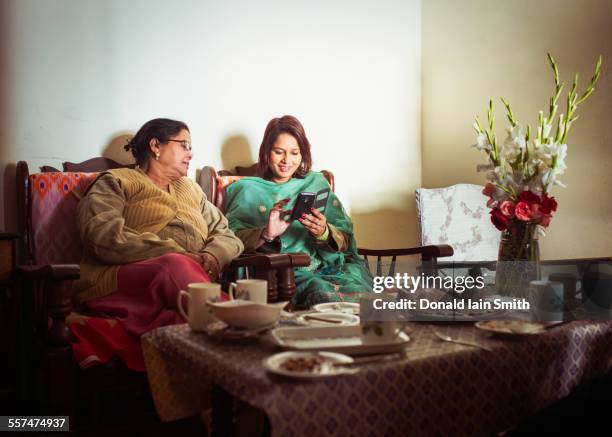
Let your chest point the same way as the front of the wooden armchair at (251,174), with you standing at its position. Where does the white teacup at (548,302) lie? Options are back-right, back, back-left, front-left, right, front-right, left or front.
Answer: front

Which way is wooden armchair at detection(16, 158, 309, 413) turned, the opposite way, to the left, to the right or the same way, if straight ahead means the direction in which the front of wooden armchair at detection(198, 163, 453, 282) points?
the same way

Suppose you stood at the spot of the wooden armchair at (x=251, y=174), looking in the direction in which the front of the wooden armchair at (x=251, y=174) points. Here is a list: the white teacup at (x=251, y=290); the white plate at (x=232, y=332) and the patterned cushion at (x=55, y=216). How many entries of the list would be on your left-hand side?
0

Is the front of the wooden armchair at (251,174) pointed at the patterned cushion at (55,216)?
no

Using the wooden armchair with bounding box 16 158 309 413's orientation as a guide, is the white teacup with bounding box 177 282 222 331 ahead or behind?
ahead

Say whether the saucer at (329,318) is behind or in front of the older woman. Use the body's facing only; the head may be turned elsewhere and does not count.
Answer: in front

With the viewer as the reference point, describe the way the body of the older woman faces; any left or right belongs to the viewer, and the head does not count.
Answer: facing the viewer and to the right of the viewer

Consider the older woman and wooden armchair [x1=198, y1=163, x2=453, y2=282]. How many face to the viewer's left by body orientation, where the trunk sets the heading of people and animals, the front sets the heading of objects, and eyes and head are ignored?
0

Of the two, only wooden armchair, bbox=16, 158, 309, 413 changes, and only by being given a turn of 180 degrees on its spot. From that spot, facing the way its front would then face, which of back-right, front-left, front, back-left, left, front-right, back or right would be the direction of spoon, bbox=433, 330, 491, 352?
back

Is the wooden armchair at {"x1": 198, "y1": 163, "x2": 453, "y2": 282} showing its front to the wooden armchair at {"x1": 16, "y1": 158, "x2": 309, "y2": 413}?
no

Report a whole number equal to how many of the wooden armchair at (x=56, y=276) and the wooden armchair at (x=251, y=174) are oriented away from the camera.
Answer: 0

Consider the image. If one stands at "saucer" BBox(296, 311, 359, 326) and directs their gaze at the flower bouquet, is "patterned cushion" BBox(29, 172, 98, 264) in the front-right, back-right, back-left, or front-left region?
back-left

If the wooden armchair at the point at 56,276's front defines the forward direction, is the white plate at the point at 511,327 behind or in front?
in front

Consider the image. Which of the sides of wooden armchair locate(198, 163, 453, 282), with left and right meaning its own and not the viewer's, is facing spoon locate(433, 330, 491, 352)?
front

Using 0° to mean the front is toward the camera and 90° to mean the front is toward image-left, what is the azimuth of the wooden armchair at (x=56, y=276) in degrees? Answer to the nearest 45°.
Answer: approximately 315°

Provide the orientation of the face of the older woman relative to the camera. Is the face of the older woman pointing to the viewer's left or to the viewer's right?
to the viewer's right

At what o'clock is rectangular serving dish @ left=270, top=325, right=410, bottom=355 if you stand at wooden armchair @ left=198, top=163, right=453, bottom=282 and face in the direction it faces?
The rectangular serving dish is roughly at 1 o'clock from the wooden armchair.

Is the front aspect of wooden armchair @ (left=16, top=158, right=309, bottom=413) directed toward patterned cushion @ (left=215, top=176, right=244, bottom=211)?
no
